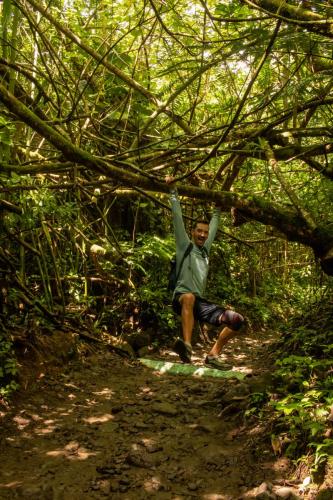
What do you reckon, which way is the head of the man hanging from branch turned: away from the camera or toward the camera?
toward the camera

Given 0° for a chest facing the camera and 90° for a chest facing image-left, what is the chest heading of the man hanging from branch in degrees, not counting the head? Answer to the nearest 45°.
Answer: approximately 315°
